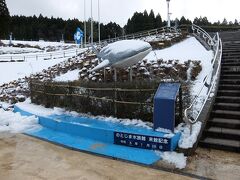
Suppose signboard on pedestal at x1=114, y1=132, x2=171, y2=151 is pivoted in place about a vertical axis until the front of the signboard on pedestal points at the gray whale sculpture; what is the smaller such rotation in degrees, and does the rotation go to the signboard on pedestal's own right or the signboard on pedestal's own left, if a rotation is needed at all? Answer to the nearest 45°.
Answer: approximately 180°

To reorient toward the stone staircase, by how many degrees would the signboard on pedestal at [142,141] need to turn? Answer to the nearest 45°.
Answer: approximately 135° to its left

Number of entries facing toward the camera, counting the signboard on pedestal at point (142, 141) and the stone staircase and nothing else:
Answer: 2

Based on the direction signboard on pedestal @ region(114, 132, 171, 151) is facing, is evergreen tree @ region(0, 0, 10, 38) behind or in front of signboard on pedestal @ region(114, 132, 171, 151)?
behind

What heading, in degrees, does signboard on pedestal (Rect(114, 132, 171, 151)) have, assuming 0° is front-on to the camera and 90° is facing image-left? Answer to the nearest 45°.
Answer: approximately 0°

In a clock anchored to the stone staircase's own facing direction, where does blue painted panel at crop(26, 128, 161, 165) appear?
The blue painted panel is roughly at 2 o'clock from the stone staircase.

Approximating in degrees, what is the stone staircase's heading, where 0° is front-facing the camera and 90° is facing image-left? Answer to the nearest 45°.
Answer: approximately 0°
